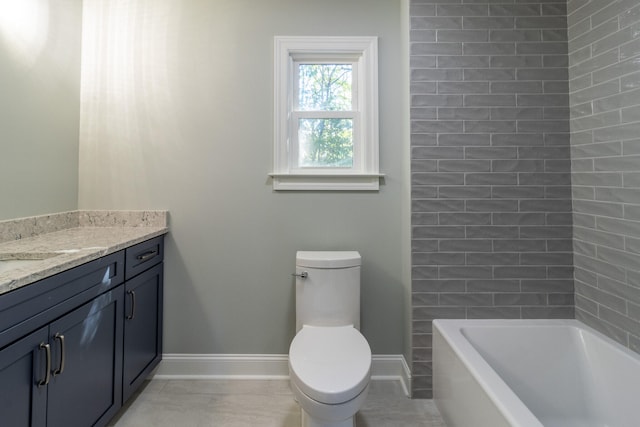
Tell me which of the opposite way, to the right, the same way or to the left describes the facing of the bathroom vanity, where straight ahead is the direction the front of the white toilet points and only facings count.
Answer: to the left

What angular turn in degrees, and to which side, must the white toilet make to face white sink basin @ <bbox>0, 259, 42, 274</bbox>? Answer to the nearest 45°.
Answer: approximately 90° to its right

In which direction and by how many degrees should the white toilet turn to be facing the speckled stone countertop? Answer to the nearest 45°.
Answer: approximately 90° to its right

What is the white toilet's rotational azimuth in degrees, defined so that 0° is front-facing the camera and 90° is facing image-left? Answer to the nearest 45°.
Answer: approximately 0°
